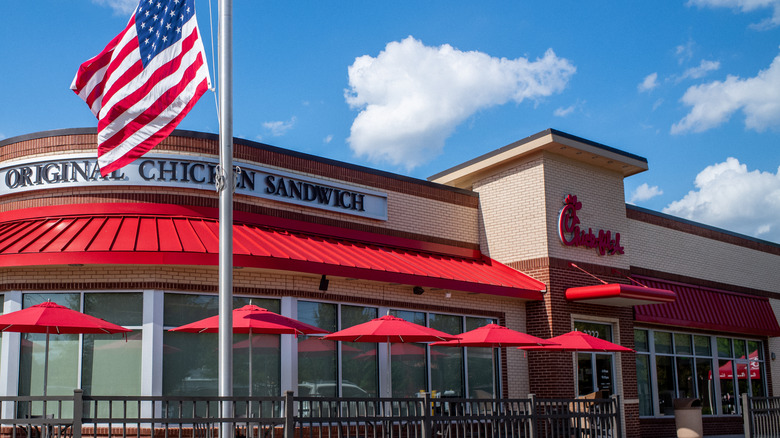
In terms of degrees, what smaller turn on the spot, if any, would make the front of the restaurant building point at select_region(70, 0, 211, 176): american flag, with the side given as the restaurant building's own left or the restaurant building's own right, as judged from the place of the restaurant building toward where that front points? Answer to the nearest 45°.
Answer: approximately 45° to the restaurant building's own right

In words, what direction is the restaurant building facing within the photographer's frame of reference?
facing the viewer and to the right of the viewer

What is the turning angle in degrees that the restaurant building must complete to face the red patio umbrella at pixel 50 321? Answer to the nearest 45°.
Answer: approximately 90° to its right

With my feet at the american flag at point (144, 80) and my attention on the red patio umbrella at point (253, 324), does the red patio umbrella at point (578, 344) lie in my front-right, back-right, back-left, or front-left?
front-right

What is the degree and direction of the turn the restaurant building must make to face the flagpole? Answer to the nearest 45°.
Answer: approximately 45° to its right

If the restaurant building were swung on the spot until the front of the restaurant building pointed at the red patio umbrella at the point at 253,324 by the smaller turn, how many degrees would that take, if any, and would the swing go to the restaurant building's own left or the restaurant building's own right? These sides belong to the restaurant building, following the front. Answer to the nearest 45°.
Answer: approximately 45° to the restaurant building's own right
